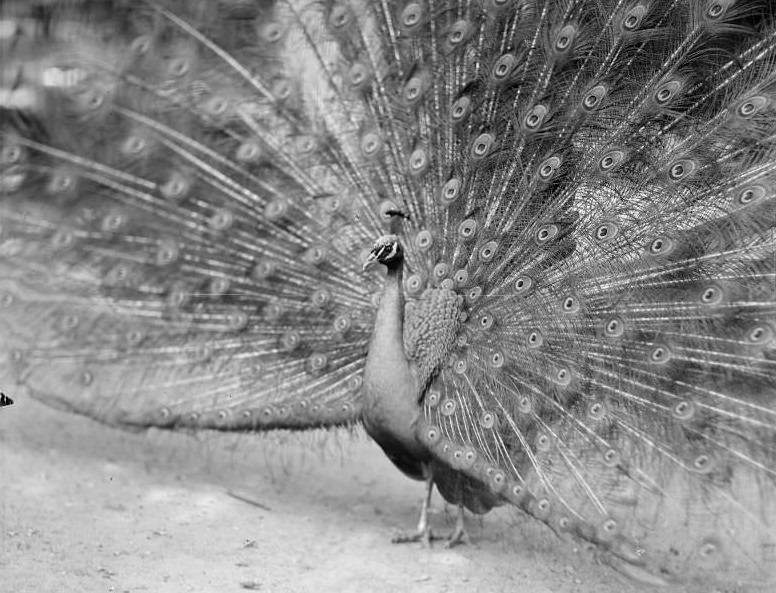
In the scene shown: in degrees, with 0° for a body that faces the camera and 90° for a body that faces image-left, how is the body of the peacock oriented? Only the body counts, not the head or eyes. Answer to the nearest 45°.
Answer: approximately 45°
